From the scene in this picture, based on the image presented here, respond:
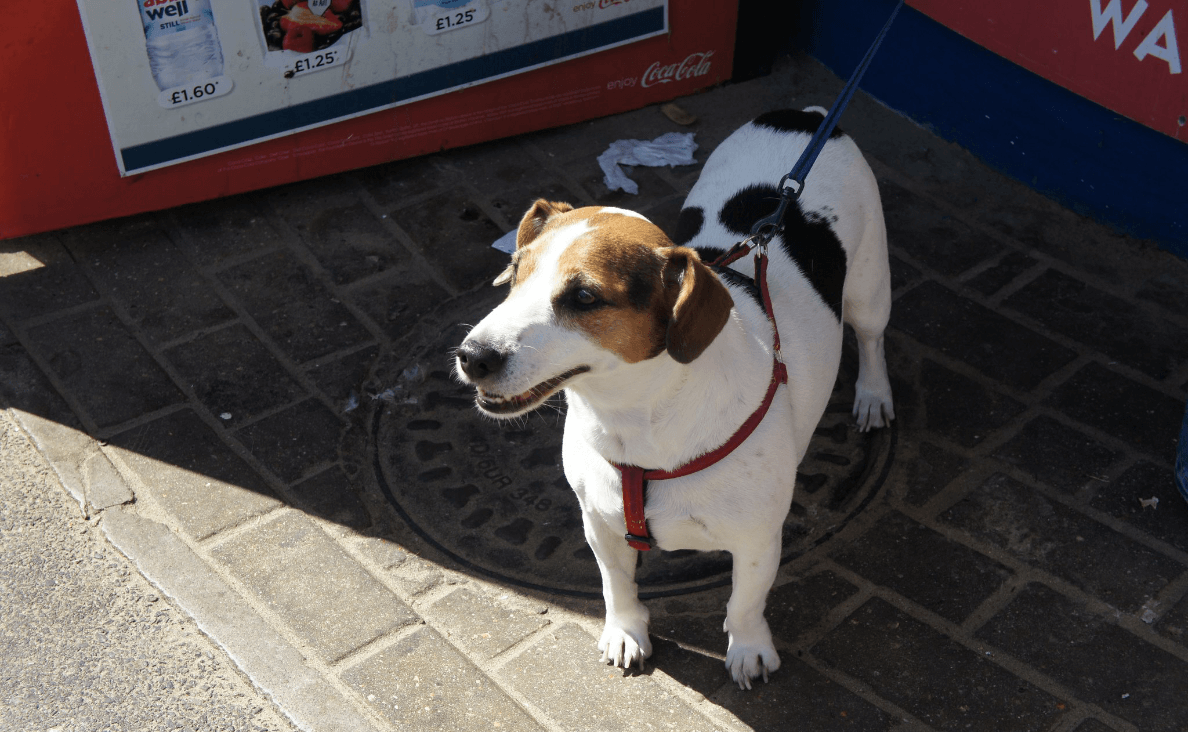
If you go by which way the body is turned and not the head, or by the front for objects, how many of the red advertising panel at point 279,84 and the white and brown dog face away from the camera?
0

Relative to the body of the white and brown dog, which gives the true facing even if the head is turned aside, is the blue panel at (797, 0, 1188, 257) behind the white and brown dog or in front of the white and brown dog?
behind

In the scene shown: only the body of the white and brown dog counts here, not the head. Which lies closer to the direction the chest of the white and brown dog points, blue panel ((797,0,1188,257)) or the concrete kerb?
the concrete kerb

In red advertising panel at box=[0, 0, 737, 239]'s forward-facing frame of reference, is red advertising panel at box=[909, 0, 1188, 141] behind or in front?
in front

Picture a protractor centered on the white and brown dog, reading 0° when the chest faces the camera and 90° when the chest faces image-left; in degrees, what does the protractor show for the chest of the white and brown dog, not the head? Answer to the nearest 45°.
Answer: approximately 45°

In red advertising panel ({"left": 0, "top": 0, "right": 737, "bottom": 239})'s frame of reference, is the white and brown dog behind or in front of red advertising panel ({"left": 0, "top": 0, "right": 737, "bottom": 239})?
in front

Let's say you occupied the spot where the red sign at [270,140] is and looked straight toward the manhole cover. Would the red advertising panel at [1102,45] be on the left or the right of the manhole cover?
left

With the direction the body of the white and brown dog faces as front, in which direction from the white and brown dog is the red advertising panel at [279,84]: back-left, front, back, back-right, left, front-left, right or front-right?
right
